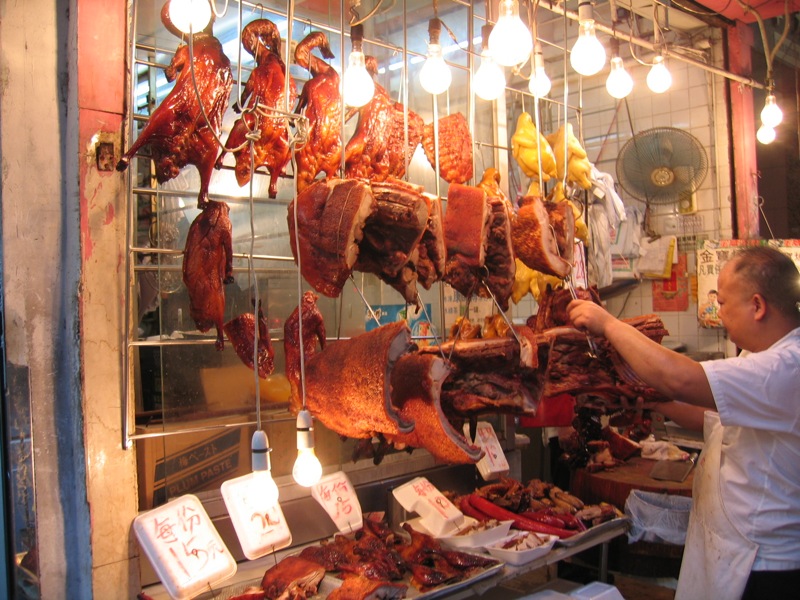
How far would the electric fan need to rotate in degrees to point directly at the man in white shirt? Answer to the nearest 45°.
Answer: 0° — it already faces them

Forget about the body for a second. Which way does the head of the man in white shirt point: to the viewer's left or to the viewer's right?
to the viewer's left

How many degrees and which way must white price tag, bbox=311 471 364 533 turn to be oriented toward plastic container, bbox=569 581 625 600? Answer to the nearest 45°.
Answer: approximately 90° to its left

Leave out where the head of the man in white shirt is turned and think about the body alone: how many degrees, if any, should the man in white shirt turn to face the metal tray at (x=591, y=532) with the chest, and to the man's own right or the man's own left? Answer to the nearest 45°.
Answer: approximately 45° to the man's own right

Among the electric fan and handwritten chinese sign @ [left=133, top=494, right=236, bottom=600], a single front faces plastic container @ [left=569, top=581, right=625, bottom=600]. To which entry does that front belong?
the electric fan

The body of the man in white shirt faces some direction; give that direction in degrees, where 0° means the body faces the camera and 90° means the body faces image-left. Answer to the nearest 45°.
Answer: approximately 90°

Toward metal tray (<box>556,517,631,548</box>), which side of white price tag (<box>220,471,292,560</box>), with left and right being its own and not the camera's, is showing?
left
